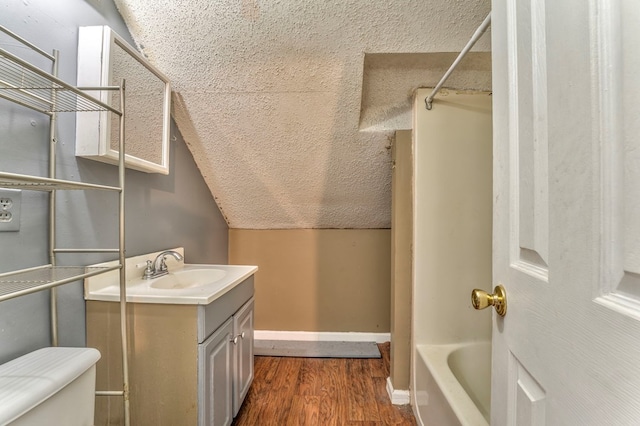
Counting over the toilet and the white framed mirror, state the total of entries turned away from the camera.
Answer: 0

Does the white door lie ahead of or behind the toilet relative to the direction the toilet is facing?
ahead

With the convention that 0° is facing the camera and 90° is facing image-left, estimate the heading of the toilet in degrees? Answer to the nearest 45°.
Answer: approximately 315°

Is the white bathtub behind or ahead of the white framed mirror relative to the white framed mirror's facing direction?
ahead

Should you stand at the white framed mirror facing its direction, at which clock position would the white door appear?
The white door is roughly at 1 o'clock from the white framed mirror.

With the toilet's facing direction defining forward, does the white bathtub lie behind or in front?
in front

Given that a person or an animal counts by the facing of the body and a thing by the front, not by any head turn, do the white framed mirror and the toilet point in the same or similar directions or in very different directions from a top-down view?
same or similar directions

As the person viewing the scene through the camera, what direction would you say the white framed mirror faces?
facing the viewer and to the right of the viewer
